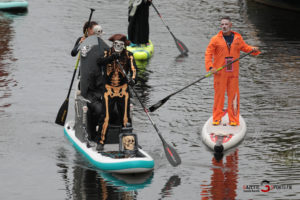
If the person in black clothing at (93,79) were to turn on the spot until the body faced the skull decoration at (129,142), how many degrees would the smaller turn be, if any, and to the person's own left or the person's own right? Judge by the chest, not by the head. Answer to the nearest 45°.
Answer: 0° — they already face it

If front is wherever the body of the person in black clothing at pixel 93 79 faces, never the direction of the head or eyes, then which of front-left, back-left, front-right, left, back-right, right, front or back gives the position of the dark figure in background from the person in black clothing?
back-left

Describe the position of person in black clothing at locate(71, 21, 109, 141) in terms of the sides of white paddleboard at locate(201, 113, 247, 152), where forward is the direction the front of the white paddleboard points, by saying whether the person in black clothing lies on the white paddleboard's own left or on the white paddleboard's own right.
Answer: on the white paddleboard's own right

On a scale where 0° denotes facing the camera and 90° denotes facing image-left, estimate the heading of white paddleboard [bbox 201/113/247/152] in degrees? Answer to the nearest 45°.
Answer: approximately 0°

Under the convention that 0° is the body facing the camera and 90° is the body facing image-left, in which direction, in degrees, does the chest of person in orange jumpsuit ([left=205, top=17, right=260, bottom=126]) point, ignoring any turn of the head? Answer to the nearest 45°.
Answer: approximately 0°

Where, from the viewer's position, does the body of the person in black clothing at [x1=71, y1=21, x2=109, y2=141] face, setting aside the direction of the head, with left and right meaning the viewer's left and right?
facing the viewer and to the right of the viewer

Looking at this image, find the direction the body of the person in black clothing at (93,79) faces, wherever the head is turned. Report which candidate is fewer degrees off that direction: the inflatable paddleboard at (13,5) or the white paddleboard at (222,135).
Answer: the white paddleboard

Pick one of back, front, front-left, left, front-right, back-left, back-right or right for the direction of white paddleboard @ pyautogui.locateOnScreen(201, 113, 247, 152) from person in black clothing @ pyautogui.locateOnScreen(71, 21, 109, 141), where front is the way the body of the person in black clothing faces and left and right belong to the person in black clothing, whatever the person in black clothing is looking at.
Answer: front-left

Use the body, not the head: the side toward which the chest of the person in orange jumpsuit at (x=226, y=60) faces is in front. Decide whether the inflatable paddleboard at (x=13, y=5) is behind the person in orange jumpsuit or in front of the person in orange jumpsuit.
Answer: behind
